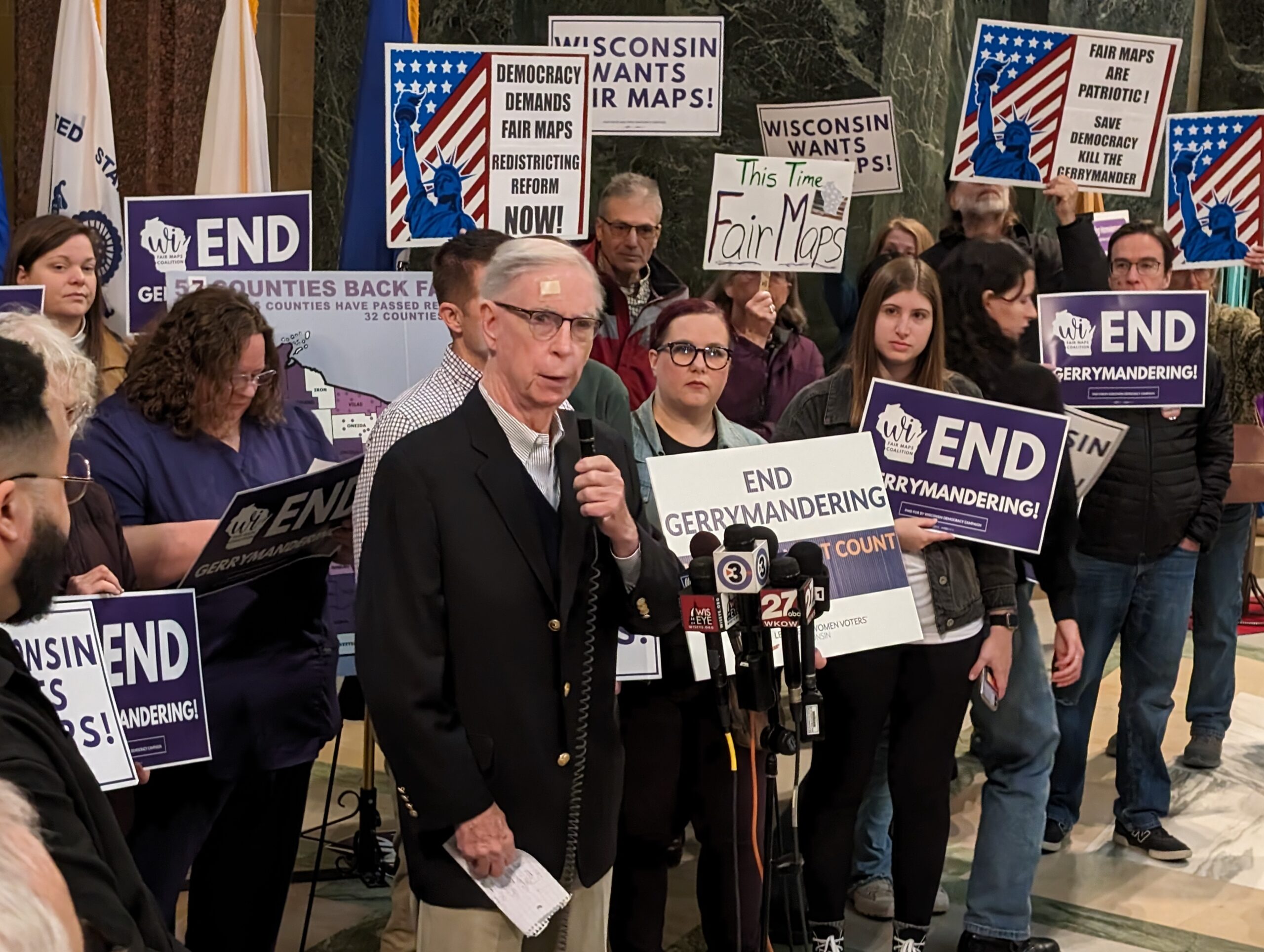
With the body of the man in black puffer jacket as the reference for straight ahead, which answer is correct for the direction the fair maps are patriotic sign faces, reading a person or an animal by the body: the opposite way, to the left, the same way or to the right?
the same way

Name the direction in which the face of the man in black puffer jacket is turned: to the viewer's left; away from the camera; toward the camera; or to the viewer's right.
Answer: toward the camera

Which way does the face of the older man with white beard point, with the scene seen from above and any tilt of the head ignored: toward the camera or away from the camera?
toward the camera

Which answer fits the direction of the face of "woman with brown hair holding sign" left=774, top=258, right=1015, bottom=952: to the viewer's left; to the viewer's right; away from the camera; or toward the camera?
toward the camera

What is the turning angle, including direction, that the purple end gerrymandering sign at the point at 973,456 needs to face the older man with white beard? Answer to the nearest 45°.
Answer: approximately 180°

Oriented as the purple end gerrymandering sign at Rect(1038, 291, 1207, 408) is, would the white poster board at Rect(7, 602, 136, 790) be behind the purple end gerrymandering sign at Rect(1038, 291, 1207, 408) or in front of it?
in front

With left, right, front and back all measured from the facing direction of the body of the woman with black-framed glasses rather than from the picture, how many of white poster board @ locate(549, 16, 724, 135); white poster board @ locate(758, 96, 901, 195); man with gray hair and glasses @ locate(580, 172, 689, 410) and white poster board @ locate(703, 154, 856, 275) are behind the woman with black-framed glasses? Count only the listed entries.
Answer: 4

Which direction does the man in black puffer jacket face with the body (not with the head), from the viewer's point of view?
toward the camera

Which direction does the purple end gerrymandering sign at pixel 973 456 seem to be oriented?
toward the camera

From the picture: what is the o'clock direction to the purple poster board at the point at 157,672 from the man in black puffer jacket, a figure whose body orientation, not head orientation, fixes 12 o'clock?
The purple poster board is roughly at 1 o'clock from the man in black puffer jacket.

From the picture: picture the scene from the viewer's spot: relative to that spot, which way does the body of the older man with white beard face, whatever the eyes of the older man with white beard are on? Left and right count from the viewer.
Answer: facing the viewer

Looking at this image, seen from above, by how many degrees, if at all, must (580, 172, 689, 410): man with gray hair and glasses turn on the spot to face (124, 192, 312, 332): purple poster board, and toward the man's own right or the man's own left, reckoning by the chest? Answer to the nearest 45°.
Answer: approximately 90° to the man's own right

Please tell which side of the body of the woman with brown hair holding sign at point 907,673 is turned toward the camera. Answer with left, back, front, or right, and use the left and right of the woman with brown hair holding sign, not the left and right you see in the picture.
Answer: front

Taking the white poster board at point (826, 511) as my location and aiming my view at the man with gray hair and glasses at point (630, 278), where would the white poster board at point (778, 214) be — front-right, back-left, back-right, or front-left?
front-right
